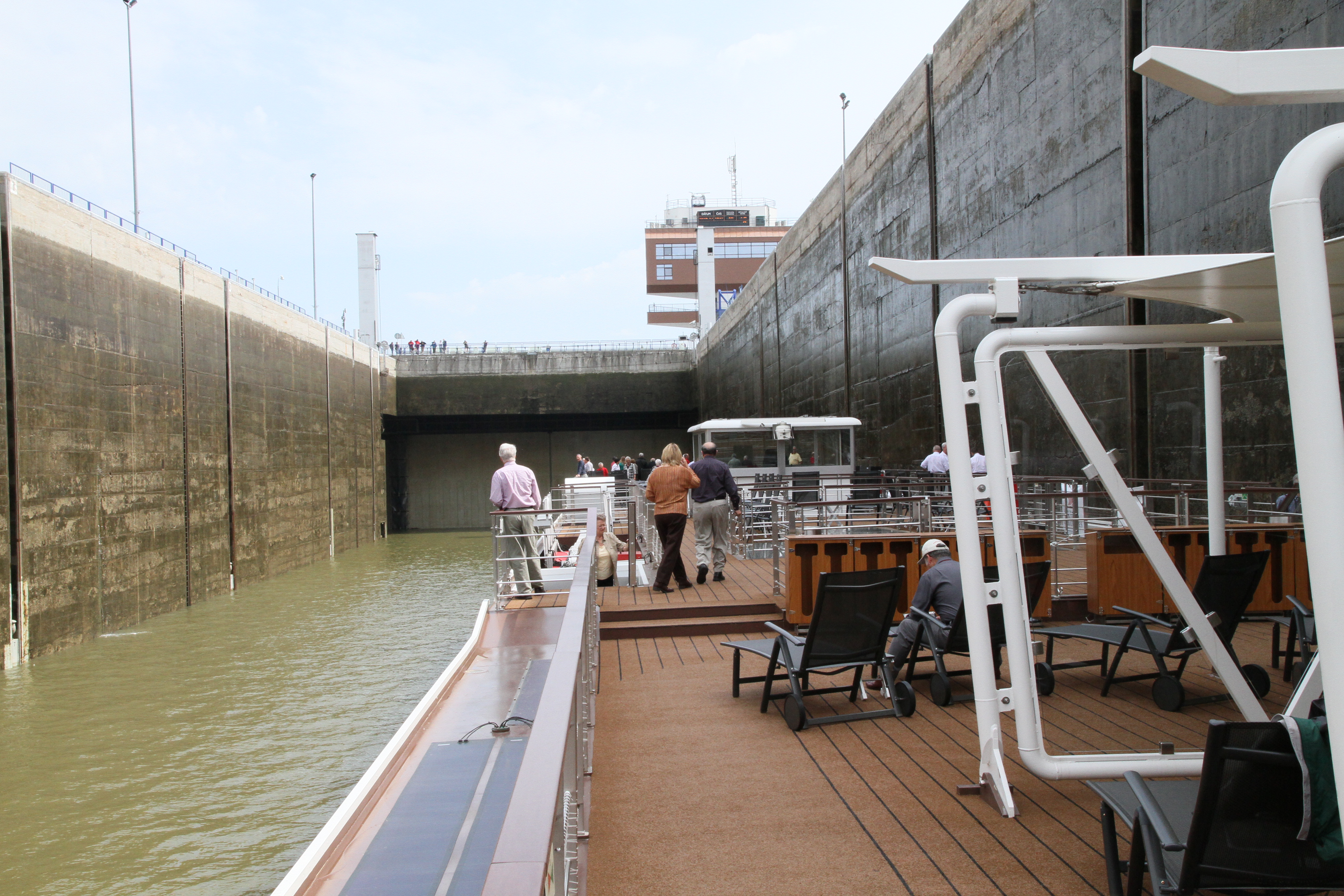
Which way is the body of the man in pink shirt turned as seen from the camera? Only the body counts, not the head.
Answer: away from the camera

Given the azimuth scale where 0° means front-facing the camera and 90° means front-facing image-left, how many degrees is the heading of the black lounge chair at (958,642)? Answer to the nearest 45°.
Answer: approximately 135°

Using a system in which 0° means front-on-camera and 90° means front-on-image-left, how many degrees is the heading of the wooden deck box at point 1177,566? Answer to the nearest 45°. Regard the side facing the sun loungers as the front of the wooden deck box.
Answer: approximately 0°

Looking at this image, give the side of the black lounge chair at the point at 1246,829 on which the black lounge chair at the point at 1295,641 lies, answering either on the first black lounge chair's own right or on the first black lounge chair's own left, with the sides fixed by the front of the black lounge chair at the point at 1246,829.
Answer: on the first black lounge chair's own right

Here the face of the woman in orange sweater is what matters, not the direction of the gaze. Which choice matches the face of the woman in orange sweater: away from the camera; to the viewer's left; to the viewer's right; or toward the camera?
away from the camera
